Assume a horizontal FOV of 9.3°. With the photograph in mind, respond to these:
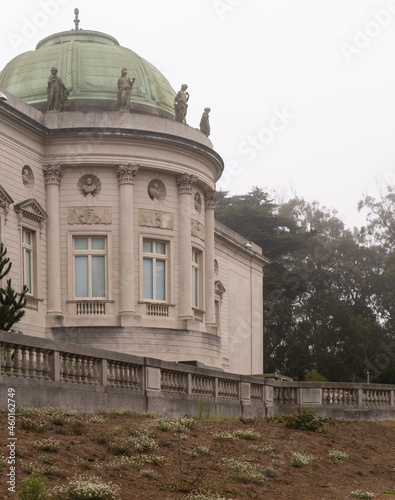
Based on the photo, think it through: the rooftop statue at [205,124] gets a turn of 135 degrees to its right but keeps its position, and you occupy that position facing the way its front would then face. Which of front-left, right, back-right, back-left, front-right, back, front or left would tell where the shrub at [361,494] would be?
front-left

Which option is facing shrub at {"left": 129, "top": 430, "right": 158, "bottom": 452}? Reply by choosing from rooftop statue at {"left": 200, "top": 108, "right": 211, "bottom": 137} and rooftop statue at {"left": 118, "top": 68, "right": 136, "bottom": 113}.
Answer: rooftop statue at {"left": 118, "top": 68, "right": 136, "bottom": 113}

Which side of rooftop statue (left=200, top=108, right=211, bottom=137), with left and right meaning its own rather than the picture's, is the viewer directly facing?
right

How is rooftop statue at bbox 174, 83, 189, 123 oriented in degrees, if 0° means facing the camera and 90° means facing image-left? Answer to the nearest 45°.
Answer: approximately 315°

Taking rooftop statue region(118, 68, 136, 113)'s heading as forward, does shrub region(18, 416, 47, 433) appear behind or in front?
in front

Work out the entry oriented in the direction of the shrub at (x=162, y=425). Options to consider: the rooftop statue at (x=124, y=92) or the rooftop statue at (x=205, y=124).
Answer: the rooftop statue at (x=124, y=92)

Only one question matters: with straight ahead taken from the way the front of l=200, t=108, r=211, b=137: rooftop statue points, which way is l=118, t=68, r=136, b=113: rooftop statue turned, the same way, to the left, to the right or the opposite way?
to the right

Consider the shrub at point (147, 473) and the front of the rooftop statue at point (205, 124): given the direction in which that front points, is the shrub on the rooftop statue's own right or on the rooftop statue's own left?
on the rooftop statue's own right

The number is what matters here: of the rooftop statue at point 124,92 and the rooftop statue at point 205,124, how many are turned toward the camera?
1

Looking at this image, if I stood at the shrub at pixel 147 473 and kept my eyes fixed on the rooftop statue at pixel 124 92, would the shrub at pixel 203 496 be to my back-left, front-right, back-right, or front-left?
back-right

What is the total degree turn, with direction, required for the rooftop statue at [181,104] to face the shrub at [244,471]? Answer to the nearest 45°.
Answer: approximately 45° to its right

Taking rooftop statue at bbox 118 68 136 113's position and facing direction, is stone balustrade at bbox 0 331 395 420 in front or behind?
in front

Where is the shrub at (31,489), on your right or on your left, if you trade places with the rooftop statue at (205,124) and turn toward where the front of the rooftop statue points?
on your right

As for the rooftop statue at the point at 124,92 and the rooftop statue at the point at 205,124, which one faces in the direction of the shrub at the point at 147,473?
the rooftop statue at the point at 124,92

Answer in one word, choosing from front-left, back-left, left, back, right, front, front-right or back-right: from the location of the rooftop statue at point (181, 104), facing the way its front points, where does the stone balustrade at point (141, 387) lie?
front-right
